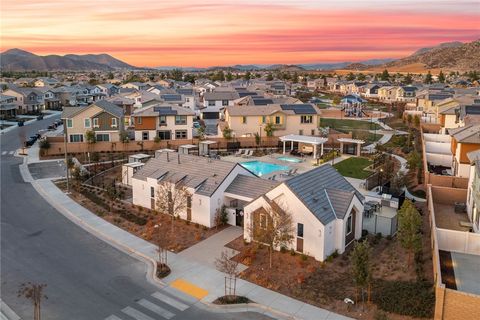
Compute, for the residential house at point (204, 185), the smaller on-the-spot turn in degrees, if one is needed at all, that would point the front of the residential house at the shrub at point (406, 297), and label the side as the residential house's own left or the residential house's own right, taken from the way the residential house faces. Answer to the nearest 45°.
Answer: approximately 90° to the residential house's own left

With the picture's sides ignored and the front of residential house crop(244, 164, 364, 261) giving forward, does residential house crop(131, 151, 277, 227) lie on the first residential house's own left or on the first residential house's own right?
on the first residential house's own right

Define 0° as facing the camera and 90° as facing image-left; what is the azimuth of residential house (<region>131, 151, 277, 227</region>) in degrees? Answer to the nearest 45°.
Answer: approximately 45°

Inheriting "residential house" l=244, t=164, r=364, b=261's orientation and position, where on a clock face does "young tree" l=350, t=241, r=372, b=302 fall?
The young tree is roughly at 10 o'clock from the residential house.

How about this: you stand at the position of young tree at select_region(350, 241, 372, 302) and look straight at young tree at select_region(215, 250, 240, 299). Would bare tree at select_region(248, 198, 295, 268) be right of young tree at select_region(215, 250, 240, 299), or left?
right

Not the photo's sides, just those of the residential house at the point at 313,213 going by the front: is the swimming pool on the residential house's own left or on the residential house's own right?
on the residential house's own right

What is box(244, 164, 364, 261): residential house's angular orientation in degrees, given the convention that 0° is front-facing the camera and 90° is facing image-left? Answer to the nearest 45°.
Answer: approximately 45°

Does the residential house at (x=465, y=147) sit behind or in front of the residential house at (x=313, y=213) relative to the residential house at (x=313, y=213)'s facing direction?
behind

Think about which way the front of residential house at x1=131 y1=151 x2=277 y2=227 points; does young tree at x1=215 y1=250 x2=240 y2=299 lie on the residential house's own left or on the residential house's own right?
on the residential house's own left

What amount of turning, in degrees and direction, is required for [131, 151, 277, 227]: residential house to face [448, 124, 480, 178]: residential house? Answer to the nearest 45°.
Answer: approximately 135° to its left
